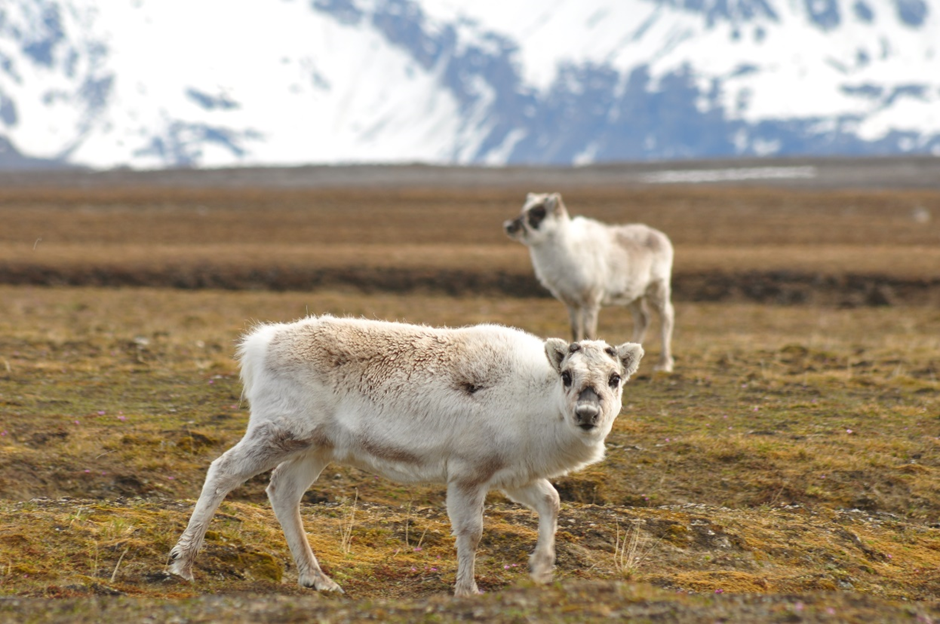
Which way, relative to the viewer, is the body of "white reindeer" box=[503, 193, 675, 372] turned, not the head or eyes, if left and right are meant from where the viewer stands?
facing to the left of the viewer

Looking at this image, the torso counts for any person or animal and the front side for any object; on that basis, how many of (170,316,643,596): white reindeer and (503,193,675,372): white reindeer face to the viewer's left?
1

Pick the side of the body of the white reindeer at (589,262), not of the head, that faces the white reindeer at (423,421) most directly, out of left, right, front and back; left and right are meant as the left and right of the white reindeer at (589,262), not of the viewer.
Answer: left

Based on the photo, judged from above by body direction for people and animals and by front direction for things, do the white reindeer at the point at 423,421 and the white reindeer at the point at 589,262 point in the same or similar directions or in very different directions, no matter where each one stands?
very different directions

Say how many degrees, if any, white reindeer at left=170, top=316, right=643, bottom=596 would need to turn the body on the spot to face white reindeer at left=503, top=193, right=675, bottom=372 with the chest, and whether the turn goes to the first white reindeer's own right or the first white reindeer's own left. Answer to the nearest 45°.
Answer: approximately 90° to the first white reindeer's own left

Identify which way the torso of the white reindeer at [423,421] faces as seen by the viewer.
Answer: to the viewer's right
